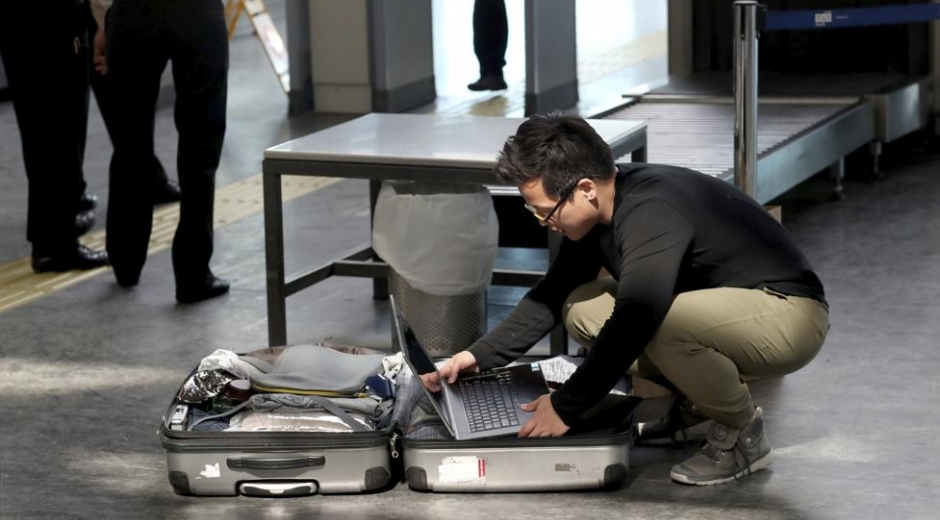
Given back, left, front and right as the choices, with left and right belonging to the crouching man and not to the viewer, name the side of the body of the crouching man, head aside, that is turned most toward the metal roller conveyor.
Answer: right

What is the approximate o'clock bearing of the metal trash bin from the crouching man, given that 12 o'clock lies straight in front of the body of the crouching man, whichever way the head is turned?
The metal trash bin is roughly at 2 o'clock from the crouching man.

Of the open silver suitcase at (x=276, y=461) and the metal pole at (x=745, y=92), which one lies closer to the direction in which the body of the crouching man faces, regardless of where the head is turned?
the open silver suitcase

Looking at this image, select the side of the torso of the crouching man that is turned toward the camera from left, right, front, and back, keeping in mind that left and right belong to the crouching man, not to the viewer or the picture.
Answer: left

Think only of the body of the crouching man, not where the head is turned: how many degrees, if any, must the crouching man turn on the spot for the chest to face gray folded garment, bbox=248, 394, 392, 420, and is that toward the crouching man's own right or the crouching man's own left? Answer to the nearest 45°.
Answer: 0° — they already face it

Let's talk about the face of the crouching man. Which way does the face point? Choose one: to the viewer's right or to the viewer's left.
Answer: to the viewer's left

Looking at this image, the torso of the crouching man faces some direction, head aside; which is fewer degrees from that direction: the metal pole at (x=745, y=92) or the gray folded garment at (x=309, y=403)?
the gray folded garment

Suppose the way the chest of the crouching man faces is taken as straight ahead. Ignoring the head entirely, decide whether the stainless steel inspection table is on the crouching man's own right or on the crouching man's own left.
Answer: on the crouching man's own right
